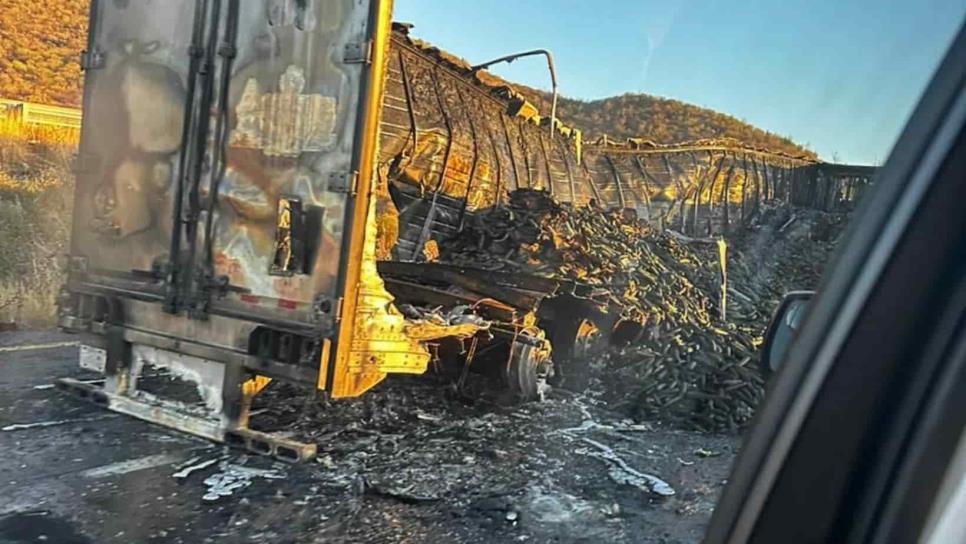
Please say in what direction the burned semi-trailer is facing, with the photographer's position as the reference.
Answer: facing away from the viewer and to the right of the viewer
